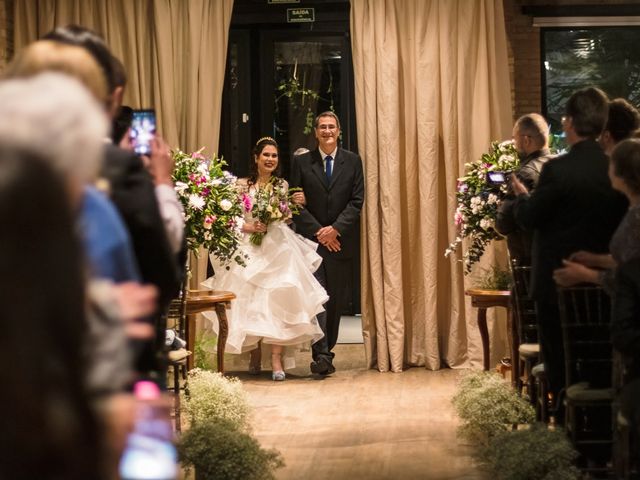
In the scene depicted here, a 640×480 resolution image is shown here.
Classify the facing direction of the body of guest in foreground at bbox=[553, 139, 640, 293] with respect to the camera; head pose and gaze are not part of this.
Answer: to the viewer's left

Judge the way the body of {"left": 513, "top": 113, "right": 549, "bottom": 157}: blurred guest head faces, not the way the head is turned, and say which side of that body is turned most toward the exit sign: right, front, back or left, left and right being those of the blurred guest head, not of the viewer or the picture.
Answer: front

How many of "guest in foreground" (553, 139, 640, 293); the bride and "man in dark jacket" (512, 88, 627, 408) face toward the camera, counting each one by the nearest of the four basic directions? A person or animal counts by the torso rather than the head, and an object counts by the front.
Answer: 1

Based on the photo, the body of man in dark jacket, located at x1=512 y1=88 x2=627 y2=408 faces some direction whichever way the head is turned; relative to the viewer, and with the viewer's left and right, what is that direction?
facing away from the viewer and to the left of the viewer

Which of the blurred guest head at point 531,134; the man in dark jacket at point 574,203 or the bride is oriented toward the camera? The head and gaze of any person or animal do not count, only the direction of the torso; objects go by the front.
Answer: the bride

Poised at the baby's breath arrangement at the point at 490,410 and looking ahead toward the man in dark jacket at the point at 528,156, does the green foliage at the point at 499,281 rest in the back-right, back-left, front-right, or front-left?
front-left

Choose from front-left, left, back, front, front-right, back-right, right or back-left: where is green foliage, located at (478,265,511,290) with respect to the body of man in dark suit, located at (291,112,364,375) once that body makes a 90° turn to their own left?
front-right

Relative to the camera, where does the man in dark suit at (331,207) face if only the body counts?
toward the camera

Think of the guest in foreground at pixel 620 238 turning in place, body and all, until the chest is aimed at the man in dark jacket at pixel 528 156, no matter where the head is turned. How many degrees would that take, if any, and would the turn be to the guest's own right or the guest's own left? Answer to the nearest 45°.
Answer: approximately 90° to the guest's own right

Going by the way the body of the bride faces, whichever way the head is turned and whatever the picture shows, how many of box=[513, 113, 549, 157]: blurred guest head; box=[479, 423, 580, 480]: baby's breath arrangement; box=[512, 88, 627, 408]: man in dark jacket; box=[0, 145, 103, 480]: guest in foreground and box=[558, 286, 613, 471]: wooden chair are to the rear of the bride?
0

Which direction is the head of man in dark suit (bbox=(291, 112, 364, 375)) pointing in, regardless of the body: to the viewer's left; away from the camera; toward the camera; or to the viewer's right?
toward the camera

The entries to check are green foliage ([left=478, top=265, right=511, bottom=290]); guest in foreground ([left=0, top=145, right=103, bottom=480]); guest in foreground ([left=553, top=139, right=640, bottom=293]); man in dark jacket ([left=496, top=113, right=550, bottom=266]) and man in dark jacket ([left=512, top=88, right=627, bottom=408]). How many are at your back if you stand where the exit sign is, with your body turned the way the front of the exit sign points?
0

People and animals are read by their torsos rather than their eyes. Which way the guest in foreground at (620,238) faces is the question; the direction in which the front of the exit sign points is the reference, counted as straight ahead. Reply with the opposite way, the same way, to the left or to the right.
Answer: to the right

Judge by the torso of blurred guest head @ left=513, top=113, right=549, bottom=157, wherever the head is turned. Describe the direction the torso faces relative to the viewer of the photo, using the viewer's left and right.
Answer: facing away from the viewer and to the left of the viewer

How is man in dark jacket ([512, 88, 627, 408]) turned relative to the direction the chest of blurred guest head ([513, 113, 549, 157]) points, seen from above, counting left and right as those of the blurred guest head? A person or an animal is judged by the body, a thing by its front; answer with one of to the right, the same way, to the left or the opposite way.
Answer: the same way

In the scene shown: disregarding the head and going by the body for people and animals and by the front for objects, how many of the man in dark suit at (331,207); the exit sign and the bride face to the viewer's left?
0

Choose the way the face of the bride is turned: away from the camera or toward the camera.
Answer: toward the camera

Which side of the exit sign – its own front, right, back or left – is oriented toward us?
front
